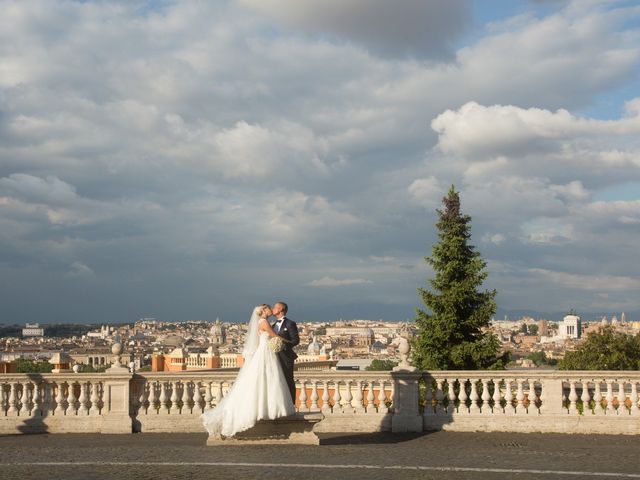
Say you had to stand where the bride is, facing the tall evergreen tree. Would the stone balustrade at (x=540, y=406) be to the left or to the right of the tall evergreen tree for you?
right

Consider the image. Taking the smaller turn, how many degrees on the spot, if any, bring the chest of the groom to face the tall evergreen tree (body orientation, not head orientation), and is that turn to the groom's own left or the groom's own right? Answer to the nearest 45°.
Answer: approximately 135° to the groom's own right

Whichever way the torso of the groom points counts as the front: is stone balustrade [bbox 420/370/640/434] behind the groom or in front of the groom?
behind

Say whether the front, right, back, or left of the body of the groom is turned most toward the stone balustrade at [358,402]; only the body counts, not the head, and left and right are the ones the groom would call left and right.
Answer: back

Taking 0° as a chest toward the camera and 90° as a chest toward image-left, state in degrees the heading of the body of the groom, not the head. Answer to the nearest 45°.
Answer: approximately 45°
